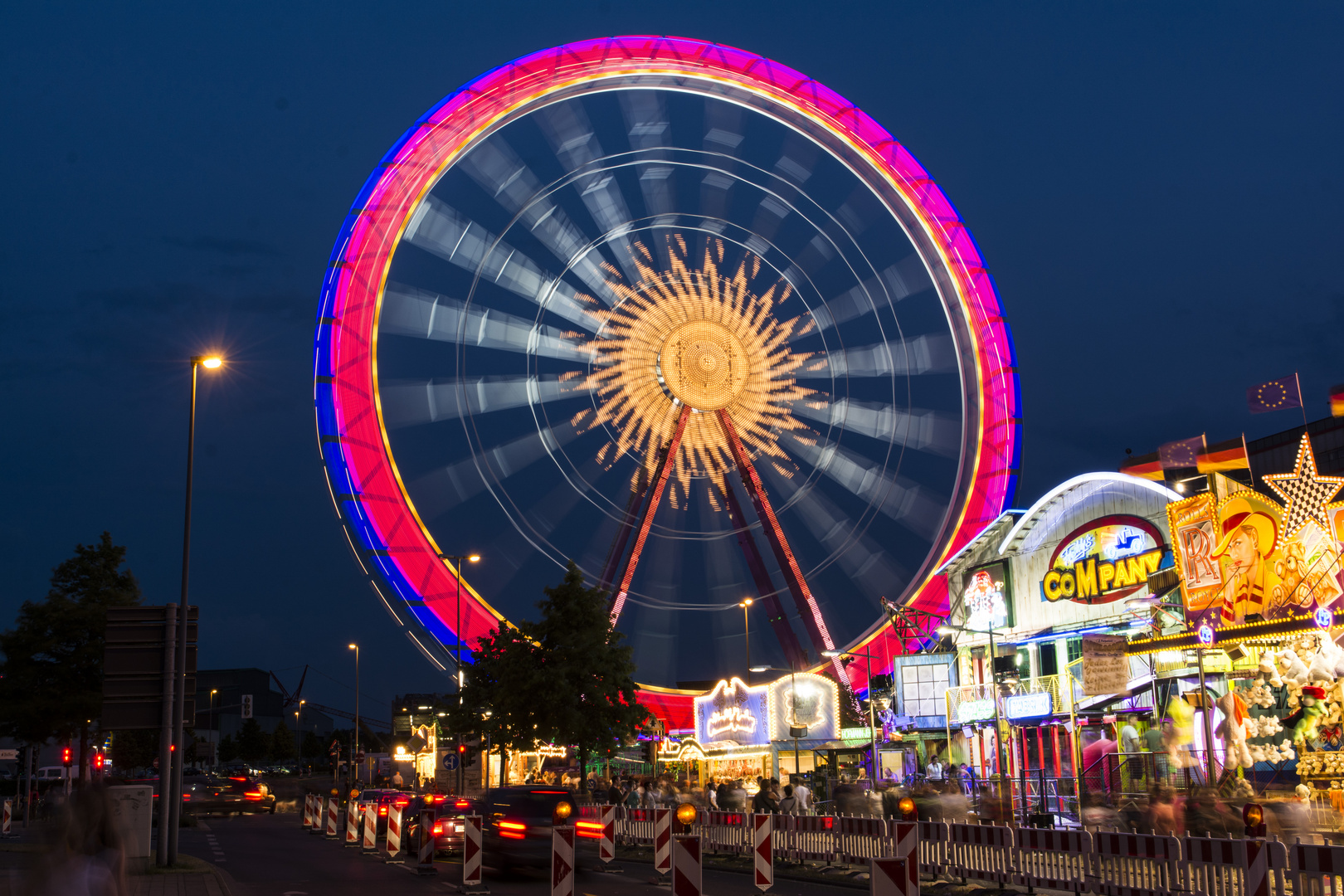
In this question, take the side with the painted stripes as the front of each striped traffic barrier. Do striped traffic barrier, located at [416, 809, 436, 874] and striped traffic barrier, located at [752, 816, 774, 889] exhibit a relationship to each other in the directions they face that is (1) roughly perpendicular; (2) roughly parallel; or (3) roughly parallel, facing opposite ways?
roughly parallel

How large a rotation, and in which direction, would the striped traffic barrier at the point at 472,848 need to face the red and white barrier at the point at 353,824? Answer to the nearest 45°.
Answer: approximately 180°

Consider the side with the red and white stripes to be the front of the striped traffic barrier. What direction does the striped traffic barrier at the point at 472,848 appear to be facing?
toward the camera

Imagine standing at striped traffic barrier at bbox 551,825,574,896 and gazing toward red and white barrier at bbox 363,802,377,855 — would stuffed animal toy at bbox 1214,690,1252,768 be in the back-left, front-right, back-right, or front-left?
front-right

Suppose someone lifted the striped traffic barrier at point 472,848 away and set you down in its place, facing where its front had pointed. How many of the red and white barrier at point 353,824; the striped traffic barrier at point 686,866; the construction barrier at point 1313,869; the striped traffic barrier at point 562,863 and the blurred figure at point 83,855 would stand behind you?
1

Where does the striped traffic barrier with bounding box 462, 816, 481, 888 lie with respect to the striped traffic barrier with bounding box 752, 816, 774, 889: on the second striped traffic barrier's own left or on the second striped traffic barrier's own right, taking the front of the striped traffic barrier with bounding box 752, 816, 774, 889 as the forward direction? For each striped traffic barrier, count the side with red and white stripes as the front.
on the second striped traffic barrier's own right

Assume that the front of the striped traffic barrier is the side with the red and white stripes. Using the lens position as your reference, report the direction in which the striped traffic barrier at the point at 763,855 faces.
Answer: facing the viewer

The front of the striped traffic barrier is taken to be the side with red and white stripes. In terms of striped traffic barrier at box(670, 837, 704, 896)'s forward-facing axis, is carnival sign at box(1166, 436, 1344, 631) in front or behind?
behind

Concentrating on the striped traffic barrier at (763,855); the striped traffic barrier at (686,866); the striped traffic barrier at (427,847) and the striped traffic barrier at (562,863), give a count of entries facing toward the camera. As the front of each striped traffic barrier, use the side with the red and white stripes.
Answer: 4

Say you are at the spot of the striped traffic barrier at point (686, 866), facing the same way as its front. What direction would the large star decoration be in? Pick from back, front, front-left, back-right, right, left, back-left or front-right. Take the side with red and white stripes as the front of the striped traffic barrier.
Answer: back-left

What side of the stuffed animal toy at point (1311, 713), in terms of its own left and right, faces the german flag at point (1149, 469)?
right

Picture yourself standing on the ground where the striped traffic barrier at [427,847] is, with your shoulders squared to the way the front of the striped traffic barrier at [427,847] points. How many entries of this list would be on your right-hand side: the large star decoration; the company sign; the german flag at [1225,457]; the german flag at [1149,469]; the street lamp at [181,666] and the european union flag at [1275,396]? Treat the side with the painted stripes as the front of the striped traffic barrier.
1
